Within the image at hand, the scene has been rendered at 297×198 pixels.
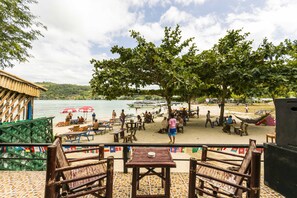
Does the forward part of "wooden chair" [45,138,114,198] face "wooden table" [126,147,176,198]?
yes

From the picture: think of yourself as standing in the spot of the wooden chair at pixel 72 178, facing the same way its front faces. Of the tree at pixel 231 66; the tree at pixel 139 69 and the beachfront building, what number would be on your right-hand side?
0

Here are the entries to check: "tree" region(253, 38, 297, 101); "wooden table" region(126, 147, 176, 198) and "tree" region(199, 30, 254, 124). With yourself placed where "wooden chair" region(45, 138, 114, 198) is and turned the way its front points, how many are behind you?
0

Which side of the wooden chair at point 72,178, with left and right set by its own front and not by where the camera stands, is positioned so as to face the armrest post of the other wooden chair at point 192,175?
front

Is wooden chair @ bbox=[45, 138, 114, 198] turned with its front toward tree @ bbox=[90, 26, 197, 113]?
no

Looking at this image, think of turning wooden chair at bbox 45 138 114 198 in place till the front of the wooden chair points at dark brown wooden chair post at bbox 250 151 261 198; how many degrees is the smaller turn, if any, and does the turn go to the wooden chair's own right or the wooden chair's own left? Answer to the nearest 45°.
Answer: approximately 45° to the wooden chair's own right

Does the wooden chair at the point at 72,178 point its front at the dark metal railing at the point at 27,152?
no

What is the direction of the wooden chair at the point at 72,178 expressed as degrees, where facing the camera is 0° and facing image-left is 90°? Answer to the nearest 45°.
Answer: approximately 270°

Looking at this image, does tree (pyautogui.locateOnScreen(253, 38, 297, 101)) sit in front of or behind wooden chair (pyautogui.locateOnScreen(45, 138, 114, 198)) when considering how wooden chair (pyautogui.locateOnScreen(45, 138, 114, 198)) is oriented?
in front

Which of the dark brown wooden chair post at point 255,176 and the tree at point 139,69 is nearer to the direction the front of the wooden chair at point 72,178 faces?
the dark brown wooden chair post

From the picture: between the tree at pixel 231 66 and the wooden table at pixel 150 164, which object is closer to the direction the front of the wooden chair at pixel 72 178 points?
the wooden table

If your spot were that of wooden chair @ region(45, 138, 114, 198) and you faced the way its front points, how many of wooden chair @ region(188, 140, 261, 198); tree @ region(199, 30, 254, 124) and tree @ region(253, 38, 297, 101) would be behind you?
0
